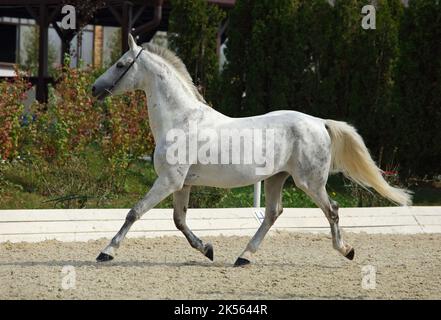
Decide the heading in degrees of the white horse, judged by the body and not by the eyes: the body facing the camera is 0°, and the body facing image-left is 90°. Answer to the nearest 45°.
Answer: approximately 90°

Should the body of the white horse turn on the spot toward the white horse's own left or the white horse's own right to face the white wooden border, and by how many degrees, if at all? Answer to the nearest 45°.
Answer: approximately 90° to the white horse's own right
